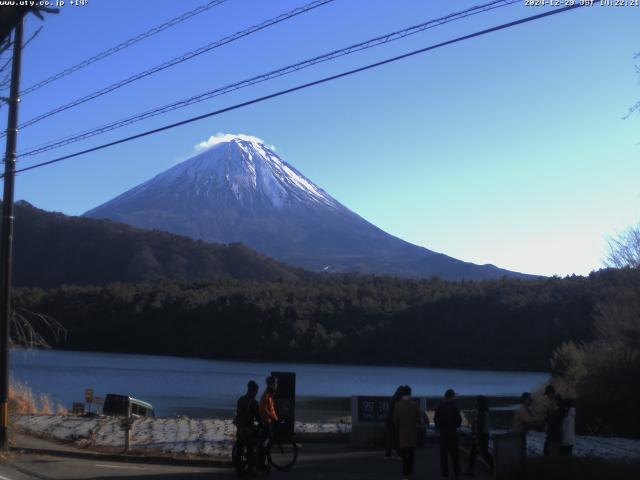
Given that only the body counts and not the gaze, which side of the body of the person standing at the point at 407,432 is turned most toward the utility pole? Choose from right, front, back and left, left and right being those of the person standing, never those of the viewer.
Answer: left

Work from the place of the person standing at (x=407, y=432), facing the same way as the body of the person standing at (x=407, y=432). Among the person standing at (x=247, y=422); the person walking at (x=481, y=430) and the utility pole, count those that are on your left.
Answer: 2

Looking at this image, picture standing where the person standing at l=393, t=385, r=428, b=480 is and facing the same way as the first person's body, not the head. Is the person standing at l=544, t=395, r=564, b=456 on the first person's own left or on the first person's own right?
on the first person's own right

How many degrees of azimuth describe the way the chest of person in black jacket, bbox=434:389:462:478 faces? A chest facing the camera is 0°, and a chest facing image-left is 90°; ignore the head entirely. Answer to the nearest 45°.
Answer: approximately 180°

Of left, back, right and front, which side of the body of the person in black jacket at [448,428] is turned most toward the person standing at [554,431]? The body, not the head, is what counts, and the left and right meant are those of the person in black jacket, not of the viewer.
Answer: right

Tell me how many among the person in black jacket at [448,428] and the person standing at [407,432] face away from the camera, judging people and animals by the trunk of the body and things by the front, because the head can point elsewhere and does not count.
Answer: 2

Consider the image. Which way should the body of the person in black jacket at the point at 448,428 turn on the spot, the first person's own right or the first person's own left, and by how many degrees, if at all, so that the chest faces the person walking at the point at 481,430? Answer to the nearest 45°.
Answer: approximately 45° to the first person's own right

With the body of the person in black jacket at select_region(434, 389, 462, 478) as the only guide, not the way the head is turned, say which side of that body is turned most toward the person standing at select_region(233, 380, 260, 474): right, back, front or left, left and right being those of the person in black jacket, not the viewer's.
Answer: left

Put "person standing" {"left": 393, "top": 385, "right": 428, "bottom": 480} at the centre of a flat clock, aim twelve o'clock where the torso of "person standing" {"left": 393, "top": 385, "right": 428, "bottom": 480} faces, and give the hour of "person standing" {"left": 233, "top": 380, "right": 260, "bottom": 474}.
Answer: "person standing" {"left": 233, "top": 380, "right": 260, "bottom": 474} is roughly at 9 o'clock from "person standing" {"left": 393, "top": 385, "right": 428, "bottom": 480}.

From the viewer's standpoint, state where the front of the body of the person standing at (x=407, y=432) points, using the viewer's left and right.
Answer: facing away from the viewer
